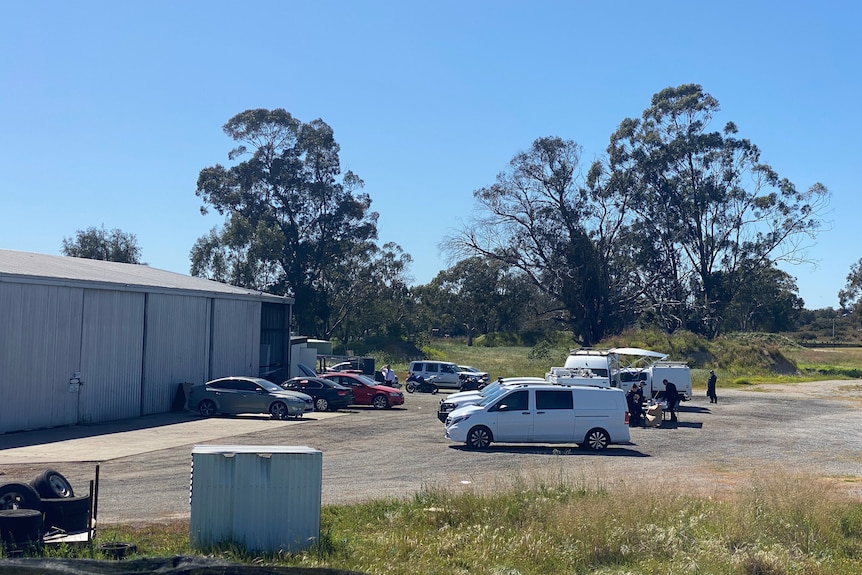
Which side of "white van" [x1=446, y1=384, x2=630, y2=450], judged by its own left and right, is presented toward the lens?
left

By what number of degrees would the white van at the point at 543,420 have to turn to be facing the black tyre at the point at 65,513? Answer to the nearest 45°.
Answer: approximately 45° to its left

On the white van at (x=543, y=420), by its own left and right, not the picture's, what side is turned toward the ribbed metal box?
left

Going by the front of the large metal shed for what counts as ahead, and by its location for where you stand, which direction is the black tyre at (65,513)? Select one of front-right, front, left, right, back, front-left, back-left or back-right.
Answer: front-right

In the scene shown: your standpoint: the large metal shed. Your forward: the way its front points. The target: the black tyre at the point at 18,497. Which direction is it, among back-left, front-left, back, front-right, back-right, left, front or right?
front-right

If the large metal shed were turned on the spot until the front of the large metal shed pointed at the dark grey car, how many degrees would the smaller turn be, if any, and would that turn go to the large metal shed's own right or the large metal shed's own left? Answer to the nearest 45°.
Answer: approximately 45° to the large metal shed's own left

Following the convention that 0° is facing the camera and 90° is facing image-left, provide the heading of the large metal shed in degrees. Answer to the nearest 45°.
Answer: approximately 315°

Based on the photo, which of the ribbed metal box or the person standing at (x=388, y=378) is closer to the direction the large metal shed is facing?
the ribbed metal box

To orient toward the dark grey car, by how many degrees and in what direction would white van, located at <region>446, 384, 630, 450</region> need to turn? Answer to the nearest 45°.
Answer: approximately 45° to its right
